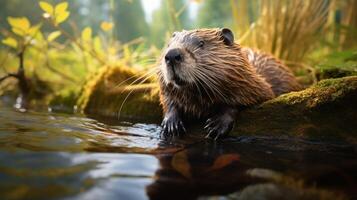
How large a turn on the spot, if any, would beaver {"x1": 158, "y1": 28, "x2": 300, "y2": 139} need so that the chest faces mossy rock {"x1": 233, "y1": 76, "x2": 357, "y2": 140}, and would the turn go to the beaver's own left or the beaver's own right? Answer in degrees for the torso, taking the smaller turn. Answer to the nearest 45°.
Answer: approximately 135° to the beaver's own left

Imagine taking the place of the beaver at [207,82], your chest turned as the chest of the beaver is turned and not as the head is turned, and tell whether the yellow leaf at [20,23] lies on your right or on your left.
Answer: on your right

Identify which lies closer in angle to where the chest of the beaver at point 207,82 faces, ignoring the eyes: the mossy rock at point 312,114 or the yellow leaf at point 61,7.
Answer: the yellow leaf

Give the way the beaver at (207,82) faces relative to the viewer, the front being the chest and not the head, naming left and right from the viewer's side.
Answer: facing the viewer and to the left of the viewer

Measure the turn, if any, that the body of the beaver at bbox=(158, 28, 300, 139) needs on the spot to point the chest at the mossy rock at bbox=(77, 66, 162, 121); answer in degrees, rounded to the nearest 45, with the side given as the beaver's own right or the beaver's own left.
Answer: approximately 90° to the beaver's own right

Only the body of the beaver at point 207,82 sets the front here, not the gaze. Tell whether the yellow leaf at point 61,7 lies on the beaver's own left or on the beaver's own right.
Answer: on the beaver's own right
